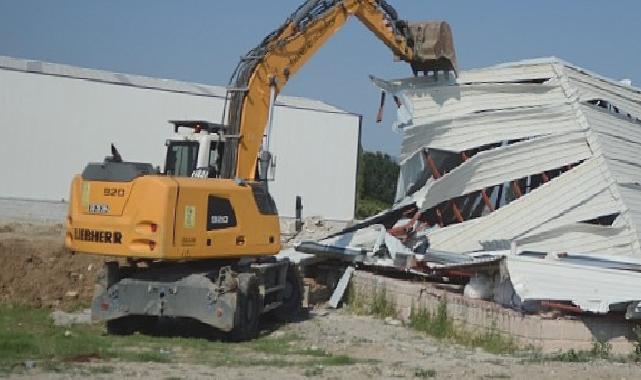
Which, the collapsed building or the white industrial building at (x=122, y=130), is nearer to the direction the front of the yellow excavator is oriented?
the collapsed building

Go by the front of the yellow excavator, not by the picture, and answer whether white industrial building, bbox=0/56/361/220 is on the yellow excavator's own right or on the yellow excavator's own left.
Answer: on the yellow excavator's own left

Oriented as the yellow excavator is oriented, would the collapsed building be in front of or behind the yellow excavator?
in front

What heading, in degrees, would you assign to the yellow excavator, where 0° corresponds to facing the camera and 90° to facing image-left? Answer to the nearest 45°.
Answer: approximately 225°
